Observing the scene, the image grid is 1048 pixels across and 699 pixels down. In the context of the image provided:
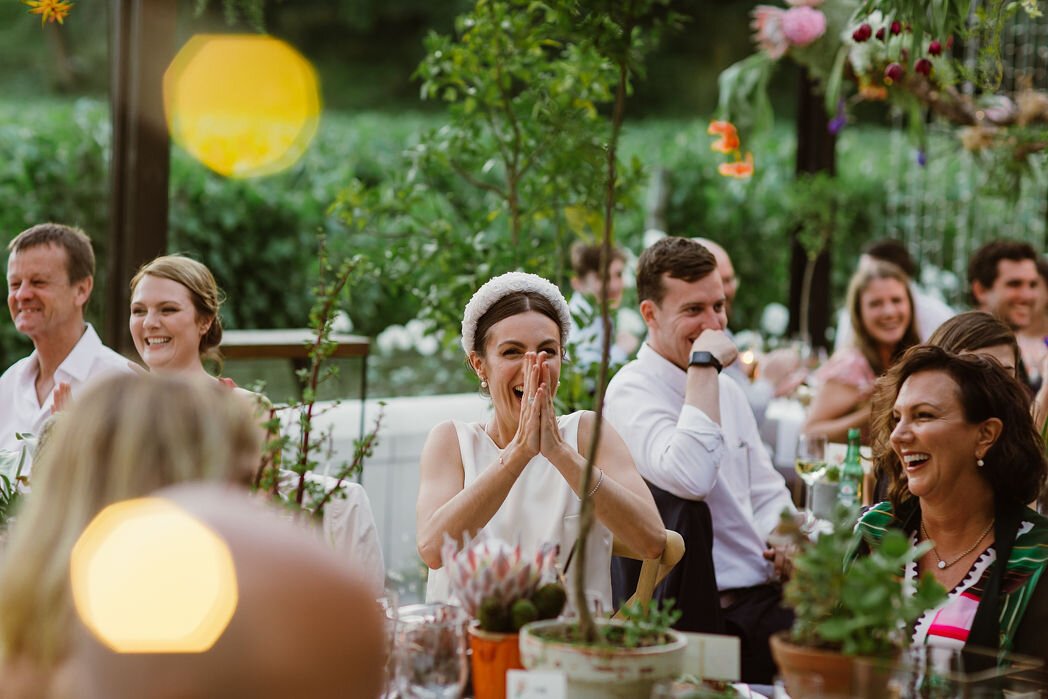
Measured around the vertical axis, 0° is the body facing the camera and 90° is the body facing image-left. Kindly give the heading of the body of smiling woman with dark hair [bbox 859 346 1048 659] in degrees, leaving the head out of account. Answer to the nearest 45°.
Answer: approximately 45°

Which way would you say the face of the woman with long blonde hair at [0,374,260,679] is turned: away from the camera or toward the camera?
away from the camera

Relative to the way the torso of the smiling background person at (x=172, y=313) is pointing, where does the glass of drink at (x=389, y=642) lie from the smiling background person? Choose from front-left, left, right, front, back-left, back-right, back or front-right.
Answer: front-left

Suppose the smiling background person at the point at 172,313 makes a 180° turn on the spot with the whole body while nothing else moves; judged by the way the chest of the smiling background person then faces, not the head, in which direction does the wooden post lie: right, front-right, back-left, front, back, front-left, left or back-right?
front-left

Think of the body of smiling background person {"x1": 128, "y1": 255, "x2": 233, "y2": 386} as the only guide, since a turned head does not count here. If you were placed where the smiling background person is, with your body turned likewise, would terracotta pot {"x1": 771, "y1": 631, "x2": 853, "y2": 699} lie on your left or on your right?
on your left

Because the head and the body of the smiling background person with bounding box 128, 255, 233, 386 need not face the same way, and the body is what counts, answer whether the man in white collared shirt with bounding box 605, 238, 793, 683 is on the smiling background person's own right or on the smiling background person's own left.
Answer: on the smiling background person's own left

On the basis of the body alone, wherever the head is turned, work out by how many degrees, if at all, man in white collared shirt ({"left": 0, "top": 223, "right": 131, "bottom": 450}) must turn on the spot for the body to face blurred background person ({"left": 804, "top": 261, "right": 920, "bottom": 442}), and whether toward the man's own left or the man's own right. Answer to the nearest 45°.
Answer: approximately 135° to the man's own left
